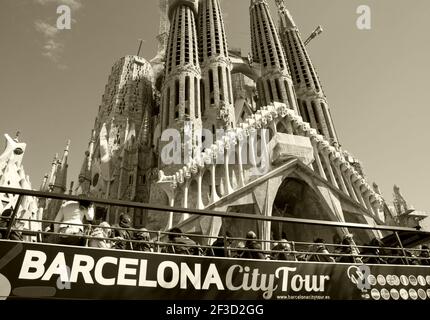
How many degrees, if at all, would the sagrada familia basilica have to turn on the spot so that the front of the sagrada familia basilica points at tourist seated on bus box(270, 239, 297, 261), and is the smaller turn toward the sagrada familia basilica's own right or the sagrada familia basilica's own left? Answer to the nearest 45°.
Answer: approximately 45° to the sagrada familia basilica's own right

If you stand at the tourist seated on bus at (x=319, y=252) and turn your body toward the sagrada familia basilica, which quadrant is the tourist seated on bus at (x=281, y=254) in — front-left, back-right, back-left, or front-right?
back-left

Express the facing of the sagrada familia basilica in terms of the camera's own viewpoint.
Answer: facing the viewer and to the right of the viewer

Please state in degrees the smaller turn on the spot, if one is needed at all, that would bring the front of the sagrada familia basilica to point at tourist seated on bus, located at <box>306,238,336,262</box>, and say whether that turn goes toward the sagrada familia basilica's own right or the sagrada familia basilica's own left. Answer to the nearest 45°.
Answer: approximately 45° to the sagrada familia basilica's own right

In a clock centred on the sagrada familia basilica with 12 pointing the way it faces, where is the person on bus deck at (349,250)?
The person on bus deck is roughly at 1 o'clock from the sagrada familia basilica.
